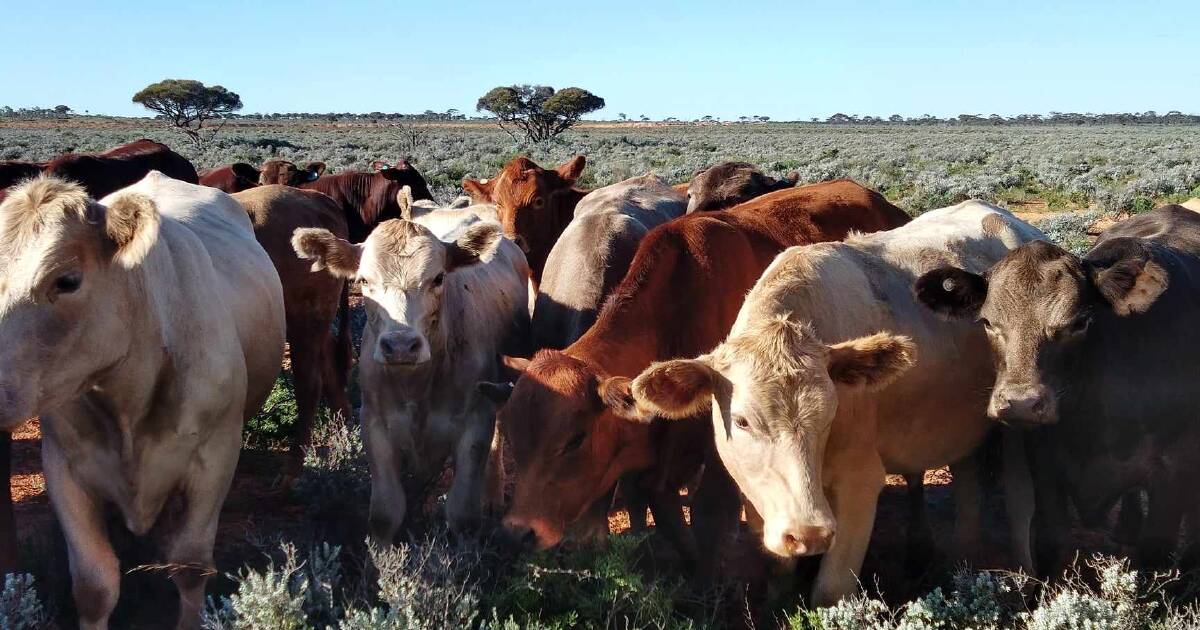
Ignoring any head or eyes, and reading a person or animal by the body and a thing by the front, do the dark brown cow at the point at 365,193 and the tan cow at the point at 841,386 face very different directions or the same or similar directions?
very different directions

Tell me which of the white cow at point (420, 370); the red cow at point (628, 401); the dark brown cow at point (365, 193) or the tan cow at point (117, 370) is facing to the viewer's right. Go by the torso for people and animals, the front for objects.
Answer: the dark brown cow

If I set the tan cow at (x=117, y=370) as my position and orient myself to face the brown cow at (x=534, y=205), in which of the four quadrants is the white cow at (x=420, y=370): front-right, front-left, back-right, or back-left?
front-right

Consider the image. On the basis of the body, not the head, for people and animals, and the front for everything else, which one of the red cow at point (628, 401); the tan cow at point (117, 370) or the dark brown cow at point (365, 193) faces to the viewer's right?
the dark brown cow

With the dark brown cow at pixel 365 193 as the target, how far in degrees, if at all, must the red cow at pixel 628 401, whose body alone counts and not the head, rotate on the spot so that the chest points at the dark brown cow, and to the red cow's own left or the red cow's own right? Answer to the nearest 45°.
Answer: approximately 90° to the red cow's own right

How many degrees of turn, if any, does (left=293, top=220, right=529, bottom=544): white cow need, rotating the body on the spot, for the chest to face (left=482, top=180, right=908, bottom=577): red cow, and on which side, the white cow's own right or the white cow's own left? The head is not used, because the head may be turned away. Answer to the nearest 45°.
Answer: approximately 90° to the white cow's own left

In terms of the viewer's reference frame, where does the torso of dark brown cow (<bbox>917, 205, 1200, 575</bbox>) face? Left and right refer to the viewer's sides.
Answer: facing the viewer and to the left of the viewer

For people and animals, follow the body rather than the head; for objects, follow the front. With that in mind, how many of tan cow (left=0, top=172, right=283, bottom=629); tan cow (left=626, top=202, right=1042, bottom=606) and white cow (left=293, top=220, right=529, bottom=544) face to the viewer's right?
0

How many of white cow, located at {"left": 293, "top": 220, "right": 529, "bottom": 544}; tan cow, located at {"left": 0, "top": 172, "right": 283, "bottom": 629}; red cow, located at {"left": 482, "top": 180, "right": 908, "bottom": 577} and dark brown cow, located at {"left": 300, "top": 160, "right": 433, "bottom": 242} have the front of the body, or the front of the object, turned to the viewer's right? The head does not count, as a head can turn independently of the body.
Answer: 1

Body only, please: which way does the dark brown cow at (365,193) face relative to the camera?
to the viewer's right

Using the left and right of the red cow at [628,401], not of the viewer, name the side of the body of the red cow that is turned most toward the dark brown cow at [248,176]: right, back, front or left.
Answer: right
